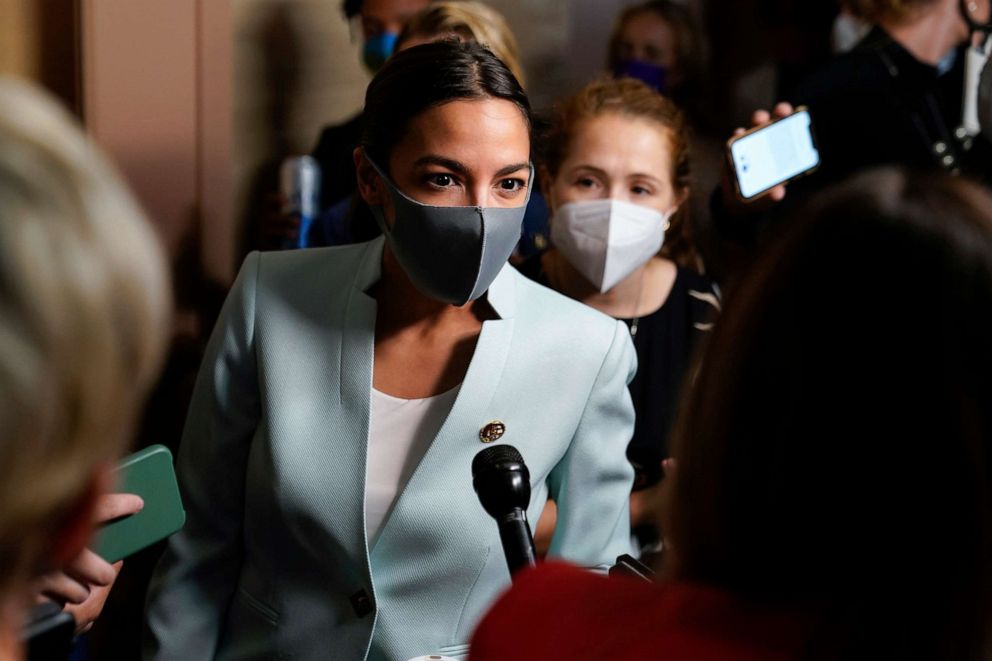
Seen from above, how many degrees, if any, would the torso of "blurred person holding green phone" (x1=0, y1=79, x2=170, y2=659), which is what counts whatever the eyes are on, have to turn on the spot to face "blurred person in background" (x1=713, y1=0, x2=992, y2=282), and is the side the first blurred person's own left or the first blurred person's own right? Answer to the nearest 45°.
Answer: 0° — they already face them

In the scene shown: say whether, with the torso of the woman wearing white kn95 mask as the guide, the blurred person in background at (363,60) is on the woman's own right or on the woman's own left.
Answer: on the woman's own right

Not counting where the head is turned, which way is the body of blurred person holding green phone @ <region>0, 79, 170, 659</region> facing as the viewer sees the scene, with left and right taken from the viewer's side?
facing away from the viewer and to the right of the viewer

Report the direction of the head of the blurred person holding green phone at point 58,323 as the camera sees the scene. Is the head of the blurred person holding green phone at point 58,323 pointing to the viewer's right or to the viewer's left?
to the viewer's right

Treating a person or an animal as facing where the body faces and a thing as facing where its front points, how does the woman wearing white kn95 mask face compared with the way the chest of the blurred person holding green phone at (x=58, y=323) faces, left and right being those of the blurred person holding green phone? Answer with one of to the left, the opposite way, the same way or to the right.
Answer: the opposite way

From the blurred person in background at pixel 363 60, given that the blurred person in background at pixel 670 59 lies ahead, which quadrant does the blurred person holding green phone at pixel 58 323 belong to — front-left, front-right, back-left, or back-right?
back-right

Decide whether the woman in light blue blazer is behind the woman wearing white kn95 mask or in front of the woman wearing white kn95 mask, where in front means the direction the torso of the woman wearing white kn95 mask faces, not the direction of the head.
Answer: in front

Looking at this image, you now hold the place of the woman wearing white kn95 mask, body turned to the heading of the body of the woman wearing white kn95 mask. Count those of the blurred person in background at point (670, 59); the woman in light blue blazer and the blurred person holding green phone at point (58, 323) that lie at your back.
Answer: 1

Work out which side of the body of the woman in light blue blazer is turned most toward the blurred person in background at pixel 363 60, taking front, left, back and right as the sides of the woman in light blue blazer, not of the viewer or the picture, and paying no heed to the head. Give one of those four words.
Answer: back
